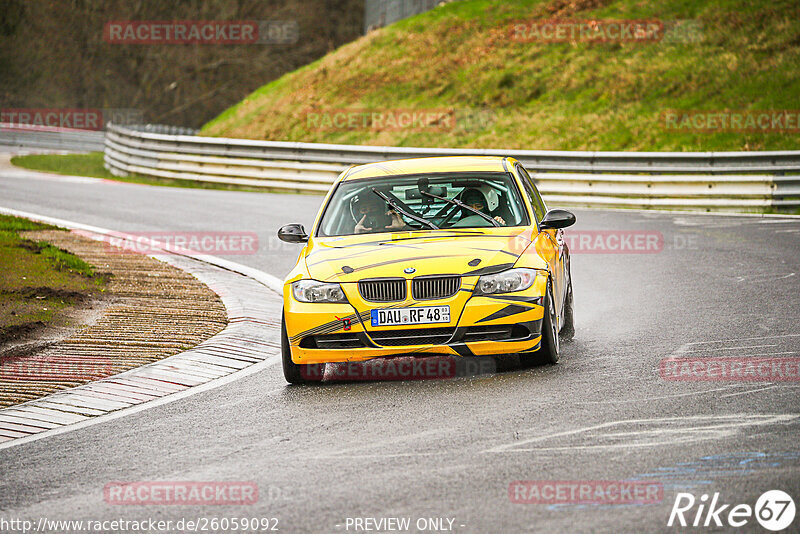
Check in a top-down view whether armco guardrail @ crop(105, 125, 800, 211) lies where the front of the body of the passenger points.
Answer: no

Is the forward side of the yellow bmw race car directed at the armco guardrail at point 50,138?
no

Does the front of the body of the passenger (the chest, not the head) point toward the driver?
no

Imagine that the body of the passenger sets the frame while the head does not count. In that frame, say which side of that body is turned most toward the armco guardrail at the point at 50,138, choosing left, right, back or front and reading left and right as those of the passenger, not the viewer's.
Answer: back

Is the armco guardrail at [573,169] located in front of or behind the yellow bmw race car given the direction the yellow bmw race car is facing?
behind

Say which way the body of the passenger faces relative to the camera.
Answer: toward the camera
